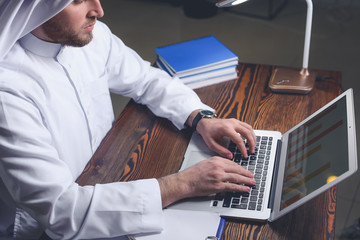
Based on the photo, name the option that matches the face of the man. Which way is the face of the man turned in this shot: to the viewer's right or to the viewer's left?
to the viewer's right

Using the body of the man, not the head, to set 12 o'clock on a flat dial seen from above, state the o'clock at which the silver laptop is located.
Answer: The silver laptop is roughly at 11 o'clock from the man.

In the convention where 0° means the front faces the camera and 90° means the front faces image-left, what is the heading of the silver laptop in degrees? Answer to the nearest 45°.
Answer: approximately 90°

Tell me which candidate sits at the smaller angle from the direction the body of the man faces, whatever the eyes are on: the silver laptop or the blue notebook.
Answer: the silver laptop

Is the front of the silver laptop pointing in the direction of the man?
yes

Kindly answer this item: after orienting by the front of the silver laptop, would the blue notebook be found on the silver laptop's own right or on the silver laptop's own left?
on the silver laptop's own right

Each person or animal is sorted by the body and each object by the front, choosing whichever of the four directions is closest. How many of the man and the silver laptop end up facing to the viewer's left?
1

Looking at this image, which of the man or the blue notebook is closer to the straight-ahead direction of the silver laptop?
the man
